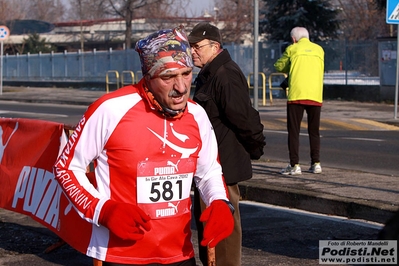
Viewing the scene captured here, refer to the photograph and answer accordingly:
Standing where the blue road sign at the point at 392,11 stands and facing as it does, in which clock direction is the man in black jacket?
The man in black jacket is roughly at 12 o'clock from the blue road sign.

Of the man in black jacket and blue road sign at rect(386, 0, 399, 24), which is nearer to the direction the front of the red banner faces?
the man in black jacket

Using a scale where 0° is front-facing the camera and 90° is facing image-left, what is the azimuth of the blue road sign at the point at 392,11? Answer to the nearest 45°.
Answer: approximately 0°

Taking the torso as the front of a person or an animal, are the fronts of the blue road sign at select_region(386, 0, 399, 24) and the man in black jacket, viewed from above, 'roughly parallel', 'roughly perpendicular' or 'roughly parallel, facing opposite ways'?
roughly perpendicular

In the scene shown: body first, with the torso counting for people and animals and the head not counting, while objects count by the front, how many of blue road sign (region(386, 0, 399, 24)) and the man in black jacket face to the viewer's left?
1

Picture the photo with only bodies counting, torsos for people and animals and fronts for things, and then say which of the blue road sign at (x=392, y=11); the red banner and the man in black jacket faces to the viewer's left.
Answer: the man in black jacket

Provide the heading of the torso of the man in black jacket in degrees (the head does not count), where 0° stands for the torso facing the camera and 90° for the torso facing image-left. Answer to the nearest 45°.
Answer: approximately 90°

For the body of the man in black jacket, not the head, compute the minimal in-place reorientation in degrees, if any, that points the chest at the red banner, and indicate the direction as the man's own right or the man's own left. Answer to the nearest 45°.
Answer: approximately 45° to the man's own right

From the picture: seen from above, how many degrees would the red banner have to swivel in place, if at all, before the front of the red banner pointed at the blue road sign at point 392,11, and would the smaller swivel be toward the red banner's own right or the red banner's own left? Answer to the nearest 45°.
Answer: approximately 135° to the red banner's own left
